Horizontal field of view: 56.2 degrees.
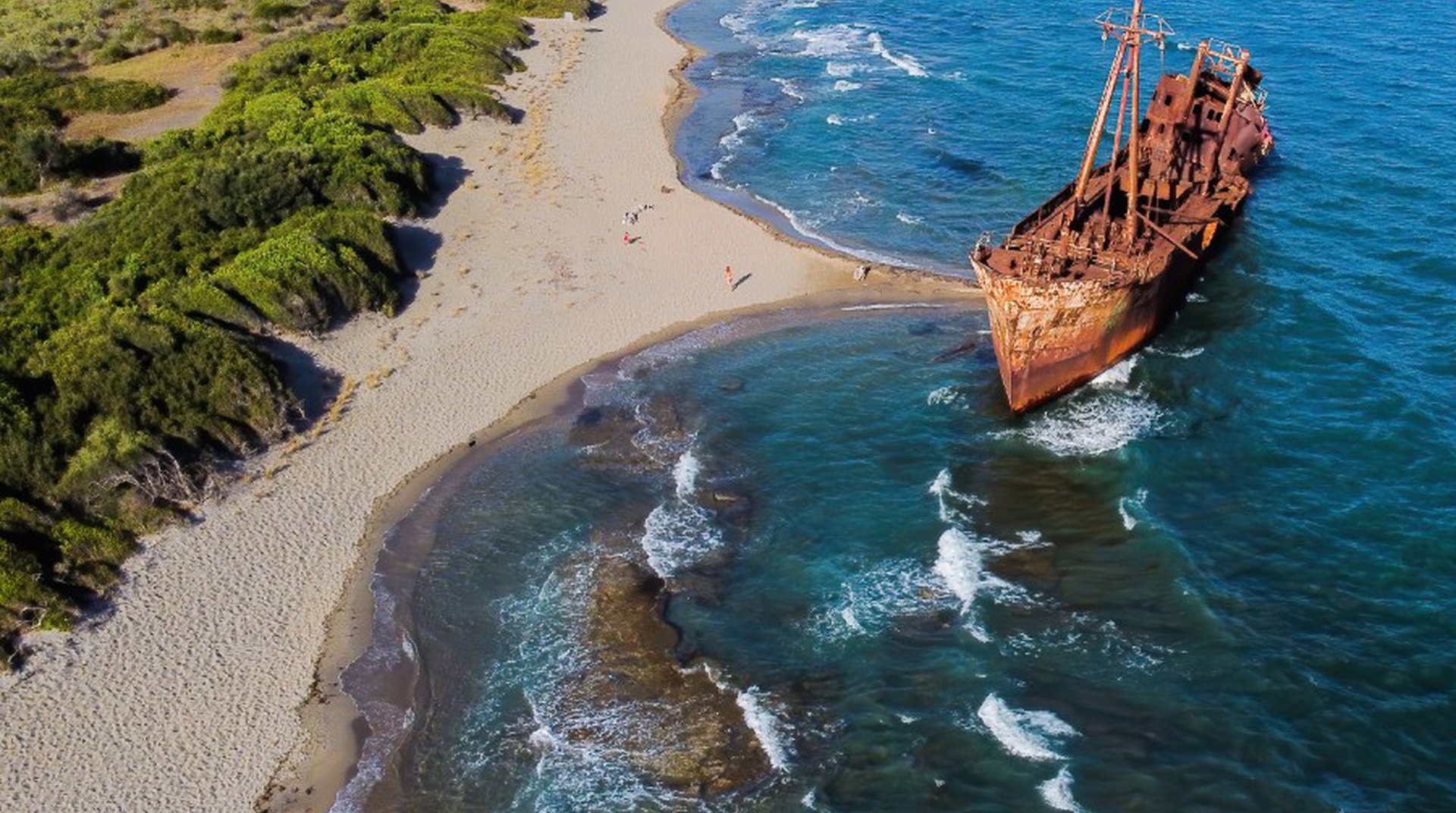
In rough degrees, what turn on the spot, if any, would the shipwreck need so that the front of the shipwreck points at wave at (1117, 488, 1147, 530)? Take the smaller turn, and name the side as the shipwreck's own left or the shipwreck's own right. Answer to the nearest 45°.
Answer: approximately 45° to the shipwreck's own left

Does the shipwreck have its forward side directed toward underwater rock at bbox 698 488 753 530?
yes

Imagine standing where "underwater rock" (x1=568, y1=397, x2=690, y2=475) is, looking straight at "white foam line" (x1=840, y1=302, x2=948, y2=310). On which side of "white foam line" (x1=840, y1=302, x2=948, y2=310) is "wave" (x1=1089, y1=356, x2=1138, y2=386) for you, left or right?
right

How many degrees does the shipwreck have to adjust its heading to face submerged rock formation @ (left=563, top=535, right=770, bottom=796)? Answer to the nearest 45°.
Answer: approximately 45° to its left

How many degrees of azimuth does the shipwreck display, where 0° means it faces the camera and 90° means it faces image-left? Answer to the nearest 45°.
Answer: approximately 45°

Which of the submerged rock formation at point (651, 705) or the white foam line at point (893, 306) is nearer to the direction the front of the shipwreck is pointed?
the submerged rock formation
